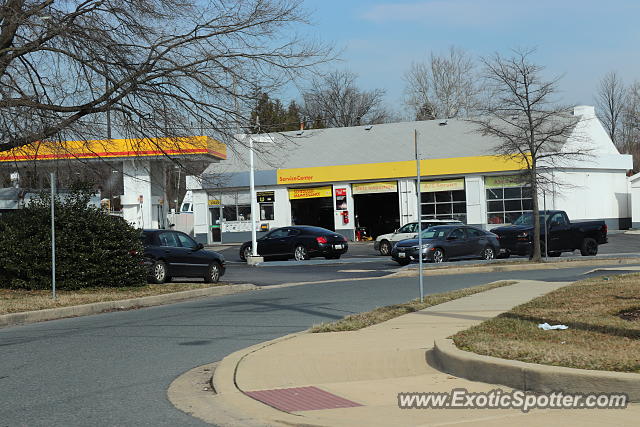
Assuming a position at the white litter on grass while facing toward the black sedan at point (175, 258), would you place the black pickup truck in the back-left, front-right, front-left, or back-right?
front-right

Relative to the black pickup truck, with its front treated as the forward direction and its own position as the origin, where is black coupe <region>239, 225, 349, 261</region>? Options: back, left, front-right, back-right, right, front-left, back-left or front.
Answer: front-right

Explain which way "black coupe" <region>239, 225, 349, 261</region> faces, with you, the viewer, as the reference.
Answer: facing away from the viewer and to the left of the viewer

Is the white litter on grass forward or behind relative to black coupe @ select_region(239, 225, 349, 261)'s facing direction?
behind

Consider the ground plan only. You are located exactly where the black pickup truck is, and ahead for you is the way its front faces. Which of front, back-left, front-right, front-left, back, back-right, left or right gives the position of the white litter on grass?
front-left

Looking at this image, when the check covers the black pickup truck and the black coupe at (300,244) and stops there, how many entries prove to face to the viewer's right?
0

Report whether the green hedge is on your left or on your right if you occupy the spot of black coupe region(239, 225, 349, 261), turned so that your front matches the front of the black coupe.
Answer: on your left

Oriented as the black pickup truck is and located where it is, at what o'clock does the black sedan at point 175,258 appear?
The black sedan is roughly at 12 o'clock from the black pickup truck.

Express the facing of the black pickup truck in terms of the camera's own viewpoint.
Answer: facing the viewer and to the left of the viewer

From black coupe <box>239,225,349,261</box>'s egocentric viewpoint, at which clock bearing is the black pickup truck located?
The black pickup truck is roughly at 5 o'clock from the black coupe.

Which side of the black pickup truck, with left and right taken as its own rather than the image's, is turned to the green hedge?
front

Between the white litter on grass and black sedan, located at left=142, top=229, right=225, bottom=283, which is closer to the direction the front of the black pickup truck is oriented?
the black sedan
